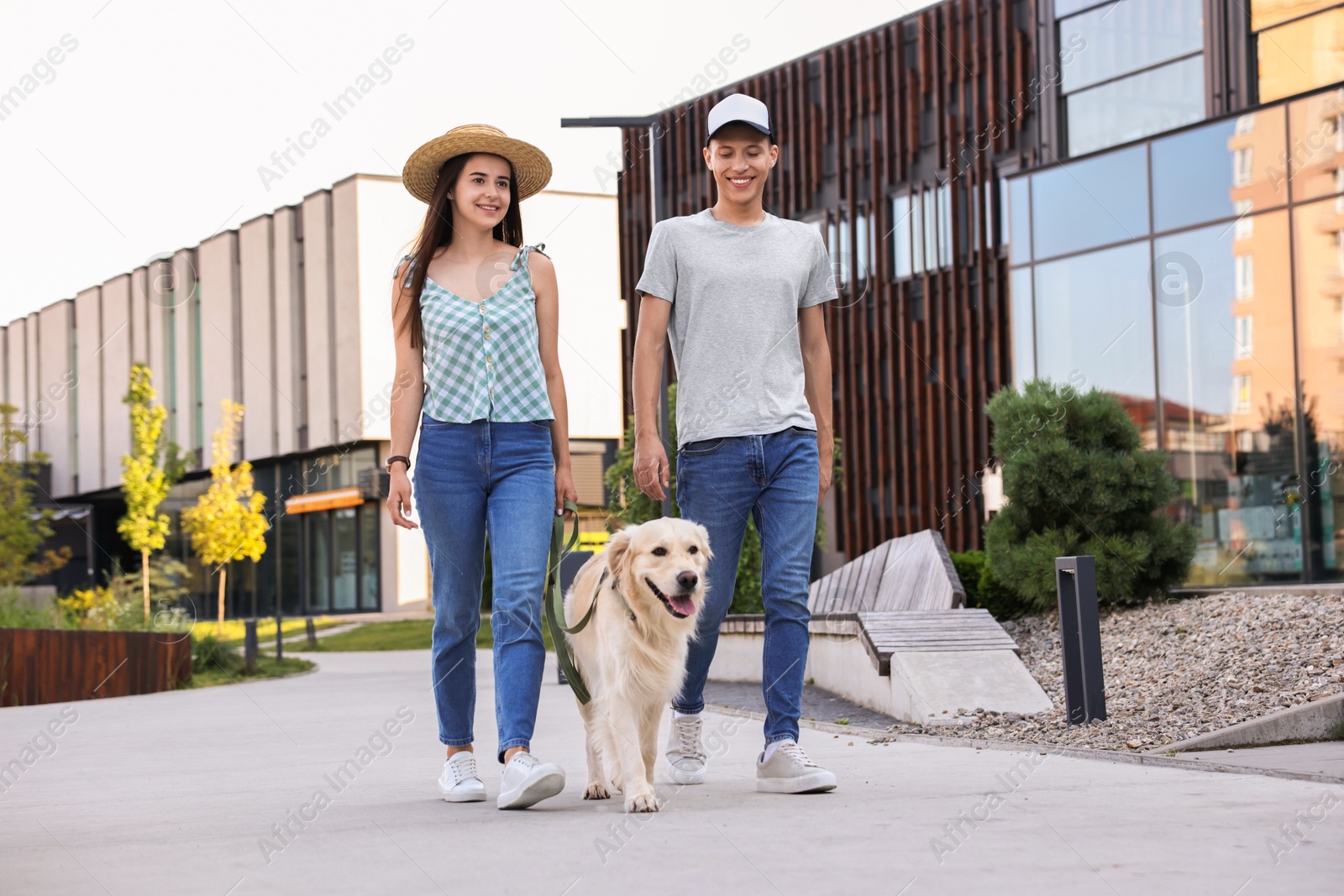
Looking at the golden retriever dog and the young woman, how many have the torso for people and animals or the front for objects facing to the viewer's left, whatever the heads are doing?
0

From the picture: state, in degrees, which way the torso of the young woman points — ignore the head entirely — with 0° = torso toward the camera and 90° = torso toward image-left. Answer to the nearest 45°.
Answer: approximately 0°

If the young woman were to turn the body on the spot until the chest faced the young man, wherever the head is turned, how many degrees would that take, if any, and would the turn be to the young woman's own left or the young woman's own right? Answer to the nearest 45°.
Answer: approximately 90° to the young woman's own left

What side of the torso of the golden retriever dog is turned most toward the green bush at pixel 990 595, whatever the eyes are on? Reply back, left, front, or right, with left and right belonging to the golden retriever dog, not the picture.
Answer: back

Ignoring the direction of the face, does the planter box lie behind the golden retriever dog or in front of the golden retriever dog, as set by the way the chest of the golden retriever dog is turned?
behind

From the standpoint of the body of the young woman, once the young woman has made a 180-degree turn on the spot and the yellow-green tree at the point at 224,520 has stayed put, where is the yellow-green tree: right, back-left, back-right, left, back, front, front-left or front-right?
front

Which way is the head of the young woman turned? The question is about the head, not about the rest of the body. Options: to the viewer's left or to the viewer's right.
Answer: to the viewer's right

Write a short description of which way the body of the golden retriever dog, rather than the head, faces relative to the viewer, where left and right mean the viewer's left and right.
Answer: facing the viewer and to the right of the viewer
